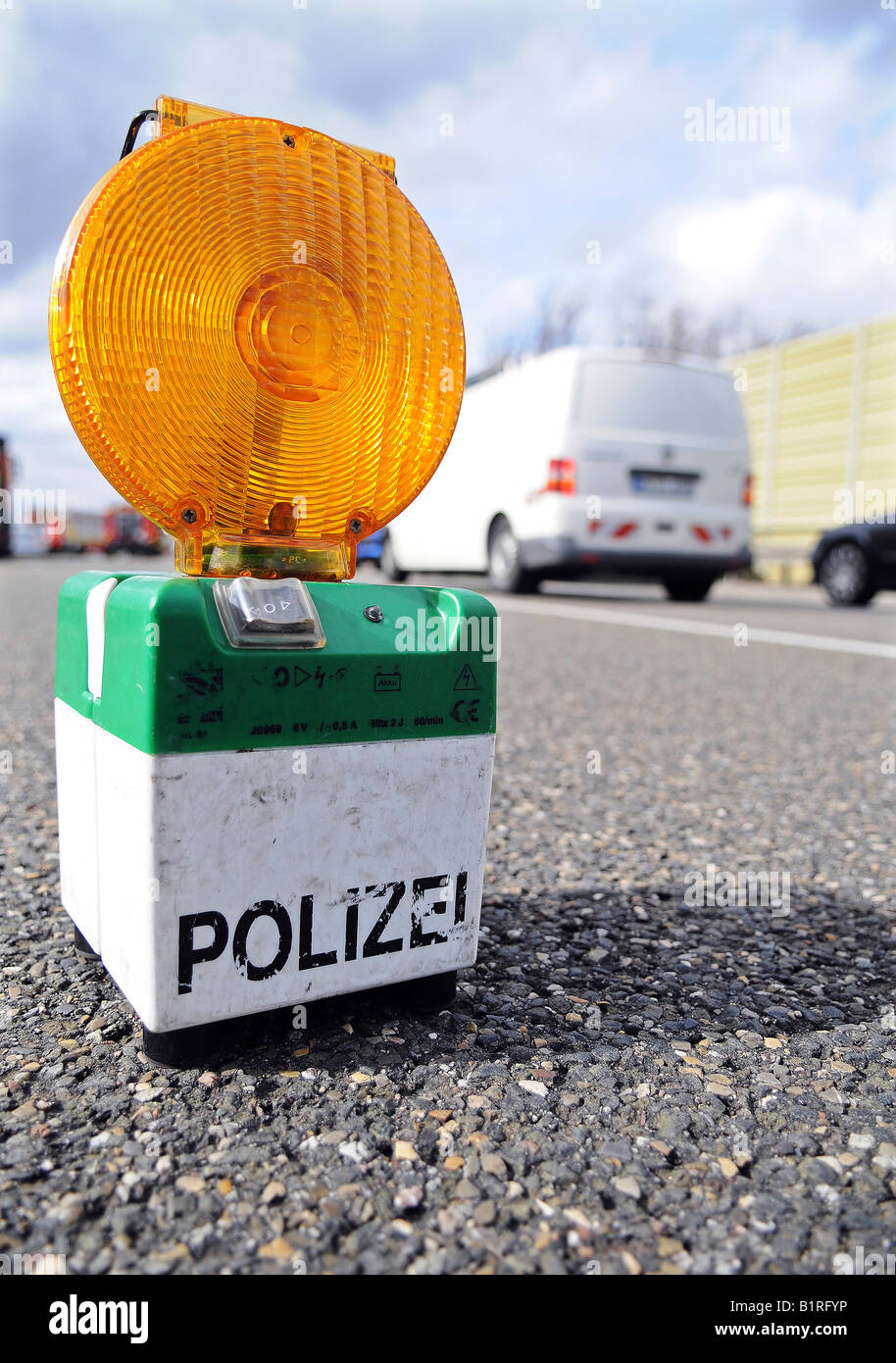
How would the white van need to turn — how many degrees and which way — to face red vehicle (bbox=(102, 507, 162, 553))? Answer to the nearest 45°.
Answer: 0° — it already faces it

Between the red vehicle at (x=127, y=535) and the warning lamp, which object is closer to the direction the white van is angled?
the red vehicle

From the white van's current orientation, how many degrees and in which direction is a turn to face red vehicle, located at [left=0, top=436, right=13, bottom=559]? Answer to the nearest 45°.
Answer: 0° — it already faces it

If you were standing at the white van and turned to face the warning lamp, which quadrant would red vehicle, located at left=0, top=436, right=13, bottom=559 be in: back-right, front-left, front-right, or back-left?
back-right

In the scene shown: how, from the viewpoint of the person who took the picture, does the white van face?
facing away from the viewer and to the left of the viewer

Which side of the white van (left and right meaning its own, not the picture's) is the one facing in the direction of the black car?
right

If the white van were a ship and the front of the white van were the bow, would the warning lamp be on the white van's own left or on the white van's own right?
on the white van's own left

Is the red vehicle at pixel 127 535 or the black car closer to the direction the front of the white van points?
the red vehicle

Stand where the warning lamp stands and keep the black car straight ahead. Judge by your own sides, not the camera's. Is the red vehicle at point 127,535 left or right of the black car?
left

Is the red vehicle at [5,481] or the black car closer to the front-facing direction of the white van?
the red vehicle

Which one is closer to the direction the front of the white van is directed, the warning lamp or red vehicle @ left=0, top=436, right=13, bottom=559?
the red vehicle
